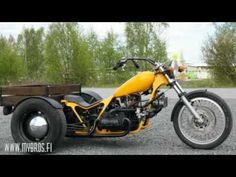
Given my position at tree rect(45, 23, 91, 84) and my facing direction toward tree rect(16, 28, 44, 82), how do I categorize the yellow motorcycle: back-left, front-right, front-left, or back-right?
back-left

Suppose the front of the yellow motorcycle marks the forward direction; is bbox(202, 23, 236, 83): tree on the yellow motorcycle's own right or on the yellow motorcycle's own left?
on the yellow motorcycle's own left

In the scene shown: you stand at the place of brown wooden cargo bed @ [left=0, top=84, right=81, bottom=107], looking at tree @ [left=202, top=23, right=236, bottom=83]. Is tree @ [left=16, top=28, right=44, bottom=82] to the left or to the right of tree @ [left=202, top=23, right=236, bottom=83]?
left

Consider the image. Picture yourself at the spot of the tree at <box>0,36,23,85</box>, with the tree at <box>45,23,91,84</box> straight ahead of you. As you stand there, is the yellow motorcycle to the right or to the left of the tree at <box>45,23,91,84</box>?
right

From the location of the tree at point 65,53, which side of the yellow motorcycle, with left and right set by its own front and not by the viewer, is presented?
left

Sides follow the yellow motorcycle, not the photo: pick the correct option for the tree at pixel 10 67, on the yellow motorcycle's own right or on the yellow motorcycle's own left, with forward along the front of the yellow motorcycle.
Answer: on the yellow motorcycle's own left

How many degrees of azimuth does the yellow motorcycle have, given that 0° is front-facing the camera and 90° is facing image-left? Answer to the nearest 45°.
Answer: approximately 270°

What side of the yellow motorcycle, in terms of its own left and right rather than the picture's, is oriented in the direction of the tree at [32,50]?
left

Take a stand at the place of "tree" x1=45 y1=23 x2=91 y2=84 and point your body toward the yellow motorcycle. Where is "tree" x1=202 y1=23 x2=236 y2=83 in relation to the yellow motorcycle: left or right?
left

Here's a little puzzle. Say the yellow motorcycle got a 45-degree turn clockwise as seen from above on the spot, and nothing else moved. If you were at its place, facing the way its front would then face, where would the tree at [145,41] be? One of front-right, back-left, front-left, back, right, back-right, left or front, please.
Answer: back-left
